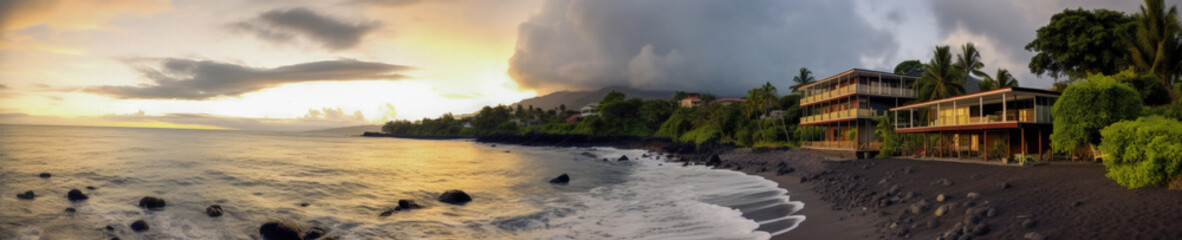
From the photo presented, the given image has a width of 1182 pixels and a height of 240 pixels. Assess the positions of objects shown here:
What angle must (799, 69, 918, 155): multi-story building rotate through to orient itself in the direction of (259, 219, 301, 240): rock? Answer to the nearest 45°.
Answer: approximately 45° to its left

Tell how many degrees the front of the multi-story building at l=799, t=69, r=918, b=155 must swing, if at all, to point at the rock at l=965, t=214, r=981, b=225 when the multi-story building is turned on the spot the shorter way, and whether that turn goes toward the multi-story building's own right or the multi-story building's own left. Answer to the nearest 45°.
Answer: approximately 45° to the multi-story building's own left

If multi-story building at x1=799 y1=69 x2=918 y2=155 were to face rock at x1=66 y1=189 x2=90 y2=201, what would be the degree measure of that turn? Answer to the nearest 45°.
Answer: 0° — it already faces it

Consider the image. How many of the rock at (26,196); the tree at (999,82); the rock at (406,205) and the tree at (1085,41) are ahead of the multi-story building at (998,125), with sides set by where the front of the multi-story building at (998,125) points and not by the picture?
2

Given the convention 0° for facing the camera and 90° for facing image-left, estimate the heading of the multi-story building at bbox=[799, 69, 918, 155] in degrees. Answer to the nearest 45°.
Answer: approximately 45°

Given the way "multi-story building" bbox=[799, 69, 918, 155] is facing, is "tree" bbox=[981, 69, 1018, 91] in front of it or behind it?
behind

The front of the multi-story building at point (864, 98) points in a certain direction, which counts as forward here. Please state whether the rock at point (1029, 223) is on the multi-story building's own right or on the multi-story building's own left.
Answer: on the multi-story building's own left
